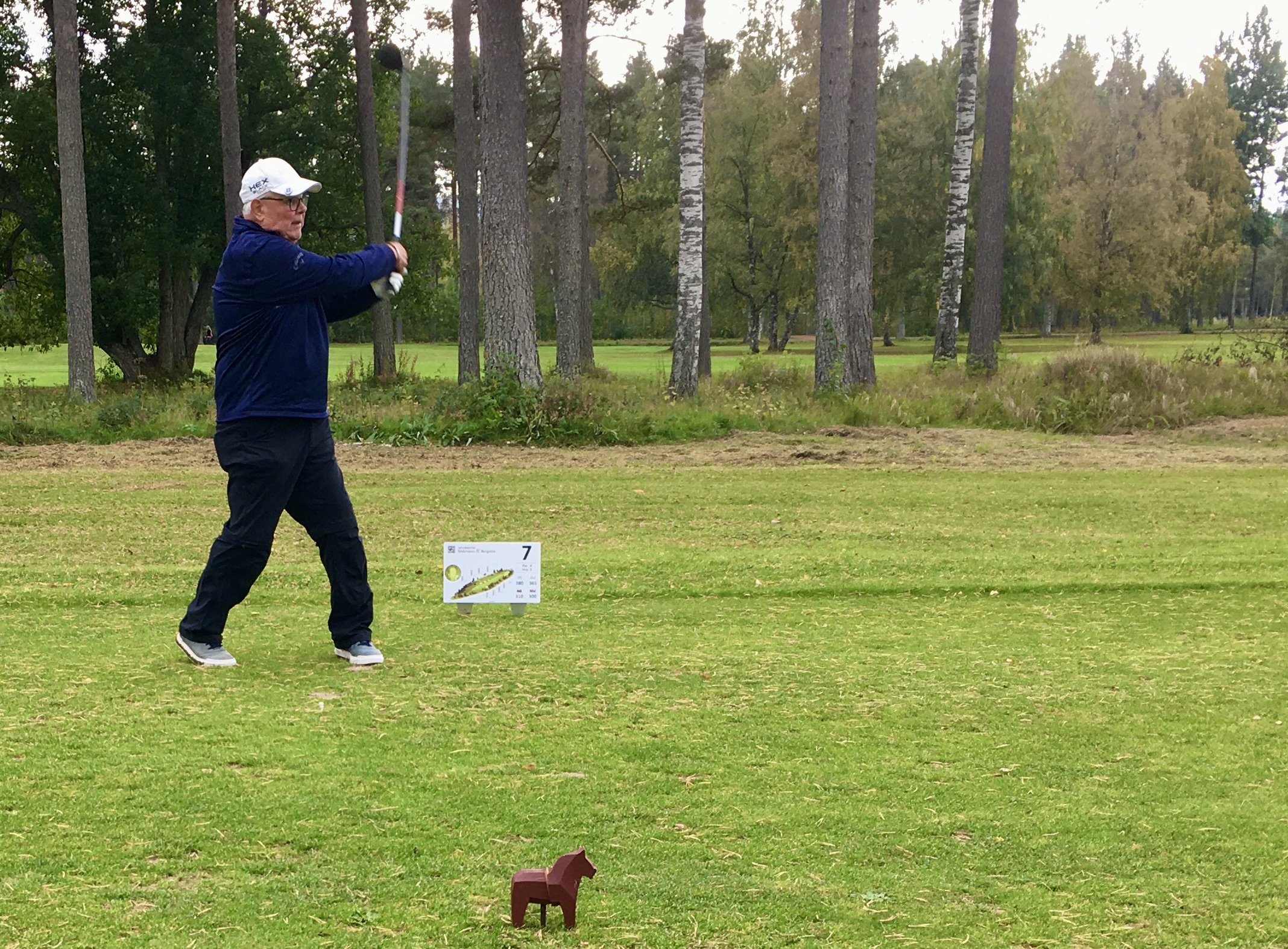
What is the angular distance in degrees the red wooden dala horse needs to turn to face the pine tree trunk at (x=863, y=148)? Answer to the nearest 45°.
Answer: approximately 90° to its left

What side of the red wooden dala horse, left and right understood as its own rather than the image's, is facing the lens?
right

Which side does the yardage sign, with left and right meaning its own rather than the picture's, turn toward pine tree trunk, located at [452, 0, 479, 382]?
back

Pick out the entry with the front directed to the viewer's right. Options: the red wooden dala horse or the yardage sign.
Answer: the red wooden dala horse

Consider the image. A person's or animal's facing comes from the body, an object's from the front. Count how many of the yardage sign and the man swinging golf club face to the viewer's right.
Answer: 1

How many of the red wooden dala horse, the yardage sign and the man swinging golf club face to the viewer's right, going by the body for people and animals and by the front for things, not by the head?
2

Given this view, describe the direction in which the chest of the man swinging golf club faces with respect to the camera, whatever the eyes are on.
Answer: to the viewer's right

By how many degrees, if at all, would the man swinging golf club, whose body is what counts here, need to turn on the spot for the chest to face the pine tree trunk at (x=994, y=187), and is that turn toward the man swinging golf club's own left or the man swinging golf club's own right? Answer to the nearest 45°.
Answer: approximately 45° to the man swinging golf club's own left

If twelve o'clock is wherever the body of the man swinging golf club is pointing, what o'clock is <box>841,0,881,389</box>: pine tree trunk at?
The pine tree trunk is roughly at 10 o'clock from the man swinging golf club.

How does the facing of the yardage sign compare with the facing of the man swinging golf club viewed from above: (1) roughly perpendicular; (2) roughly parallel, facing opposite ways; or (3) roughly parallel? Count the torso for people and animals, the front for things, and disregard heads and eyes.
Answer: roughly perpendicular
